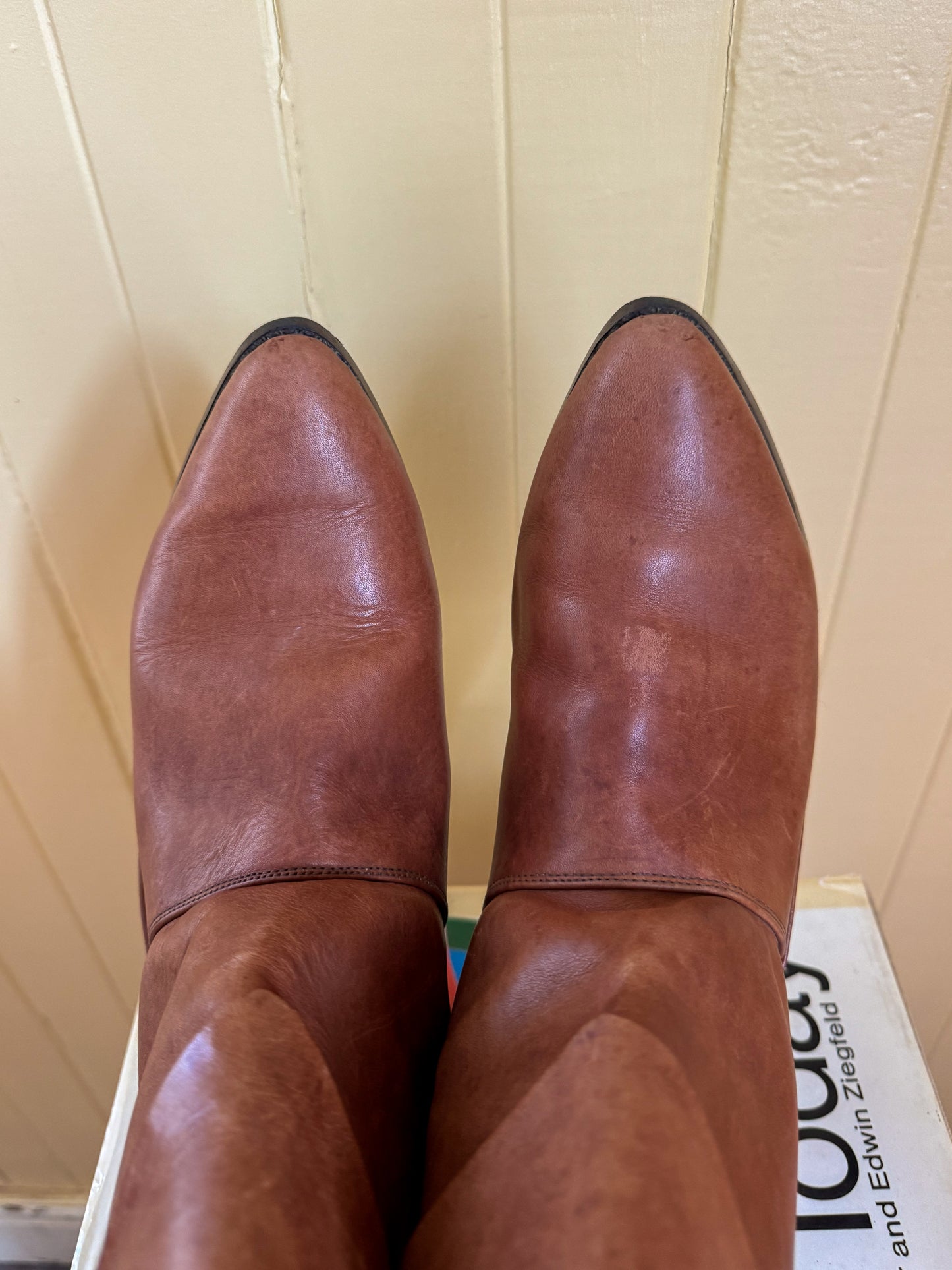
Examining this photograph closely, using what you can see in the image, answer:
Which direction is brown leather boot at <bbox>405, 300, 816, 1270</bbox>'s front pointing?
away from the camera

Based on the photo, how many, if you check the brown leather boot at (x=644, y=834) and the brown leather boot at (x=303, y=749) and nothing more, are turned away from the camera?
2

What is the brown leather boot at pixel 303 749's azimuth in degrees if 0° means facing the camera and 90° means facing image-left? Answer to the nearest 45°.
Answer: approximately 180°
